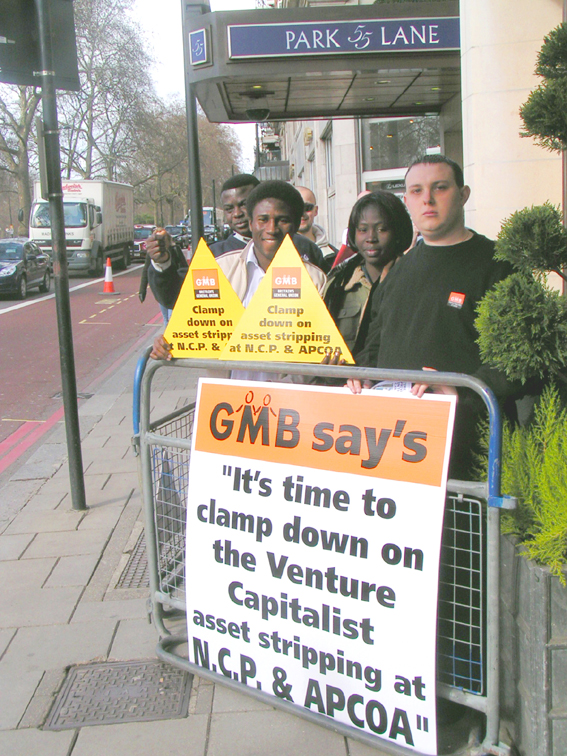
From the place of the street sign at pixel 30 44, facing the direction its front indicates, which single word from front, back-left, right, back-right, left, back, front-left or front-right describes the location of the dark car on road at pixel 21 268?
front

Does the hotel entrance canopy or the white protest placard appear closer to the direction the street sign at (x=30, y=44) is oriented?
the hotel entrance canopy

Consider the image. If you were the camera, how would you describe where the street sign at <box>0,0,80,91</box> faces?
facing away from the viewer

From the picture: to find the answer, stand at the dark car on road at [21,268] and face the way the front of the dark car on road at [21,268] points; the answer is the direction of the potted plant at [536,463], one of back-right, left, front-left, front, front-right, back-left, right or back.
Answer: front-left

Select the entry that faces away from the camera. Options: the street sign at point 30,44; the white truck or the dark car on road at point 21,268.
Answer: the street sign

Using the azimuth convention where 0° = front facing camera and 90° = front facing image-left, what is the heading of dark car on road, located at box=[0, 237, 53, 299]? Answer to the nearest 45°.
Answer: approximately 45°

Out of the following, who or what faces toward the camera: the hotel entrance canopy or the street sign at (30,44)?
the hotel entrance canopy

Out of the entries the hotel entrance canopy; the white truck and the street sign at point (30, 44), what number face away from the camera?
1

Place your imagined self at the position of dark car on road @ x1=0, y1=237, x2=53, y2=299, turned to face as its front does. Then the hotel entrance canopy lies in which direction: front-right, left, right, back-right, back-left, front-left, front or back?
front-left

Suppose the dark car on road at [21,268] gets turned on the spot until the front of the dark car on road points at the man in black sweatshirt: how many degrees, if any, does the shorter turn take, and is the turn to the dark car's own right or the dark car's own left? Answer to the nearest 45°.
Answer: approximately 45° to the dark car's own left

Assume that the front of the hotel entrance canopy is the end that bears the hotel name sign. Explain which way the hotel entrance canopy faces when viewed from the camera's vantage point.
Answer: facing the viewer

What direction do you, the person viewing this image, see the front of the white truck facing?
facing the viewer and to the left of the viewer

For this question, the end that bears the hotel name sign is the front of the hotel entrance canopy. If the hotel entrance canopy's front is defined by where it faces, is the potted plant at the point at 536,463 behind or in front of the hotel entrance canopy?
in front

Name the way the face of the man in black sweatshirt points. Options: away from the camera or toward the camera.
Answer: toward the camera
